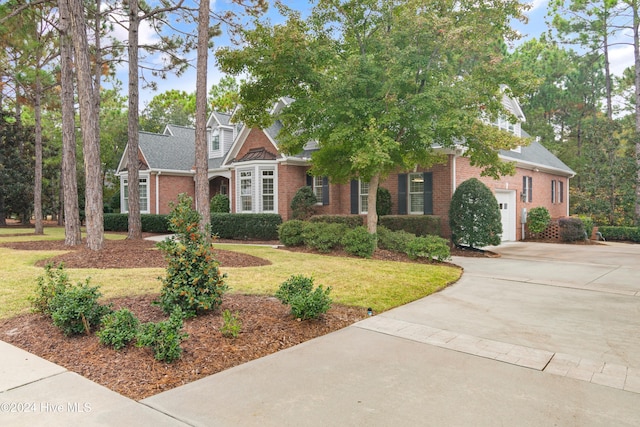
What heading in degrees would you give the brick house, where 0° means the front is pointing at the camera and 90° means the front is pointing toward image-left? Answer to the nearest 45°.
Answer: approximately 45°

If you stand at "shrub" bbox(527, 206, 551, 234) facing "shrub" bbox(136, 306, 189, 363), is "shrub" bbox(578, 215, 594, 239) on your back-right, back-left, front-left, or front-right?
back-left

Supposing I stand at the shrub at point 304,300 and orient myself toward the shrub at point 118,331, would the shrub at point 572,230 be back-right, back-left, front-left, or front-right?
back-right
